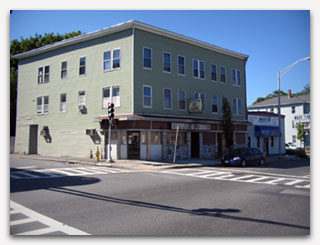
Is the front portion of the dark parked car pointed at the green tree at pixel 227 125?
no

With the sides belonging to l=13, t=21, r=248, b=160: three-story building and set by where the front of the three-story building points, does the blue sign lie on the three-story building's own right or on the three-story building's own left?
on the three-story building's own left

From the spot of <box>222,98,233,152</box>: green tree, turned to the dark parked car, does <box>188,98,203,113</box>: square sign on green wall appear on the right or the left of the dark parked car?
right

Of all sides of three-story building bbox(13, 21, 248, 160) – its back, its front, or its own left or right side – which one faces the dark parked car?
front

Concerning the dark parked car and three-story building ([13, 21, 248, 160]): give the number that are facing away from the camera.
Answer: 0

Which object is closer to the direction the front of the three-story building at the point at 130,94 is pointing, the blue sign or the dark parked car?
the dark parked car

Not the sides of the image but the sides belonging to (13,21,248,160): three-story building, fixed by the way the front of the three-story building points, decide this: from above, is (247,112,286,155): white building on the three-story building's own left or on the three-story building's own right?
on the three-story building's own left

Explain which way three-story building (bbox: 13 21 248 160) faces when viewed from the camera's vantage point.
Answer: facing the viewer and to the right of the viewer

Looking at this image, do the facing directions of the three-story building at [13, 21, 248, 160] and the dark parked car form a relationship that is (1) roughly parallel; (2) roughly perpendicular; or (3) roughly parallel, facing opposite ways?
roughly perpendicular

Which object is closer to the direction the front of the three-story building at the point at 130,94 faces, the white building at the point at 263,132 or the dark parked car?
the dark parked car
